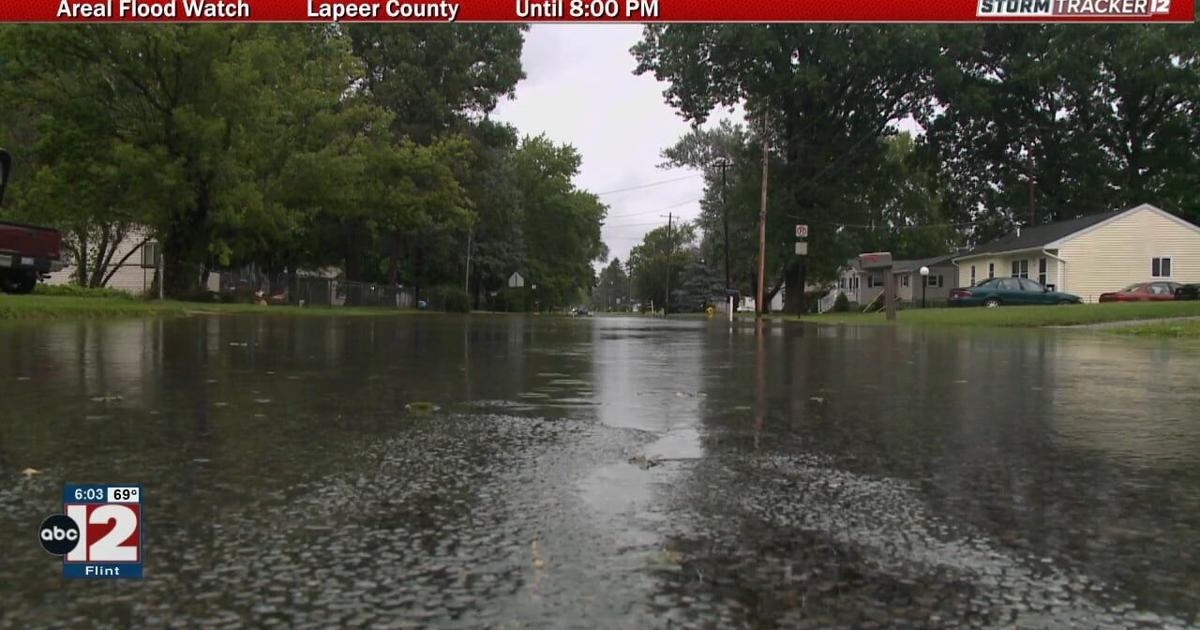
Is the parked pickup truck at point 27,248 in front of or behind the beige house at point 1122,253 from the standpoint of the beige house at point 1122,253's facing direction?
in front

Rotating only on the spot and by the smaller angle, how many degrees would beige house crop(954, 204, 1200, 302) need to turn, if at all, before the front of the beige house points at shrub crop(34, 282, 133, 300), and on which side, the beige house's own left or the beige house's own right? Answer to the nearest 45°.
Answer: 0° — it already faces it

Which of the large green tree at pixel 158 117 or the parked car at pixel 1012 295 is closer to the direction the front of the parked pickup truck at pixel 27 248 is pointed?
the large green tree

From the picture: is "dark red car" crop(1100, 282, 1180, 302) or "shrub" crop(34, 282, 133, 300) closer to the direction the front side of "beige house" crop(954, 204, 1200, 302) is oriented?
the shrub

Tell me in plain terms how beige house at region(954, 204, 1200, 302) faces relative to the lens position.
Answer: facing the viewer and to the left of the viewer

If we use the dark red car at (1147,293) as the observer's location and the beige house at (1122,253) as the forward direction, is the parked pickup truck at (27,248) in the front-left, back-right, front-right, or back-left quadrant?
back-left

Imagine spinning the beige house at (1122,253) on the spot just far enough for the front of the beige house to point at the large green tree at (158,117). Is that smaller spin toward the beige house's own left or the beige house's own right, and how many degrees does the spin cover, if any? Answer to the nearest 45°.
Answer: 0° — it already faces it

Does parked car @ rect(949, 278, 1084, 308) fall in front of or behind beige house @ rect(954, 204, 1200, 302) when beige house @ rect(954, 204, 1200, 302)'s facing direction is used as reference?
in front
